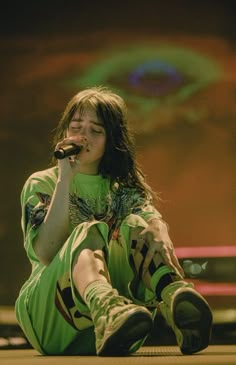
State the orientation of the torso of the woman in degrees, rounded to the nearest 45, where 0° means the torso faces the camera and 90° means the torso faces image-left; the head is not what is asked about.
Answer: approximately 315°
